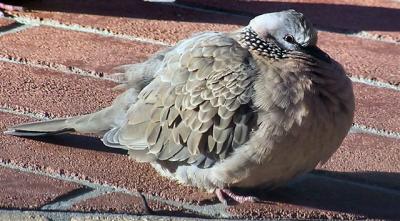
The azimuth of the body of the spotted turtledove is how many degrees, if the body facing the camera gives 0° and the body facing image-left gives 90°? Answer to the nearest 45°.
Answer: approximately 270°
